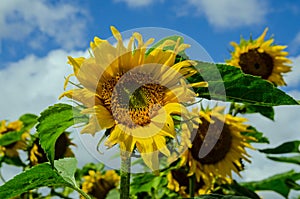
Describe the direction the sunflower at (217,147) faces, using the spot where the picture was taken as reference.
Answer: facing the viewer and to the left of the viewer

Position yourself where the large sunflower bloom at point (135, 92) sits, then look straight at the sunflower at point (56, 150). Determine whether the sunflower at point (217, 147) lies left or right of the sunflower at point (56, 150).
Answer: right

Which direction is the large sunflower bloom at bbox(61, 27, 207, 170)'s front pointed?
toward the camera

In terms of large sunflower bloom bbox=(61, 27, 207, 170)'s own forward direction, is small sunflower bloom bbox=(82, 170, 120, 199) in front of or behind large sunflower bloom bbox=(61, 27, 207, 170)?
behind

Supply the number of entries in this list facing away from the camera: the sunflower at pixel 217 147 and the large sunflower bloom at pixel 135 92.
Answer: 0

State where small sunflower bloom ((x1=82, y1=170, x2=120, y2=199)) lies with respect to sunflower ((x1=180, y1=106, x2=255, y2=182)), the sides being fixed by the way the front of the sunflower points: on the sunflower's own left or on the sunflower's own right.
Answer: on the sunflower's own right
